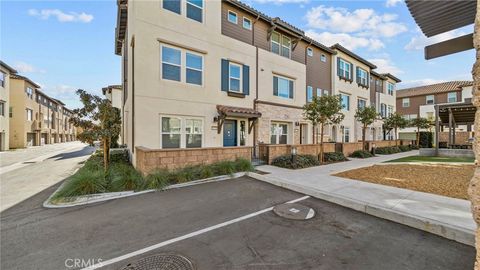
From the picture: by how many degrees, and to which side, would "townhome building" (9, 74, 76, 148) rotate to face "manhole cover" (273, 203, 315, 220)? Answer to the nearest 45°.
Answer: approximately 45° to its right

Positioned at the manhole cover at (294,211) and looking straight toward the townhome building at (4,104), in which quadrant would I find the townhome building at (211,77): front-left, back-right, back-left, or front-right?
front-right

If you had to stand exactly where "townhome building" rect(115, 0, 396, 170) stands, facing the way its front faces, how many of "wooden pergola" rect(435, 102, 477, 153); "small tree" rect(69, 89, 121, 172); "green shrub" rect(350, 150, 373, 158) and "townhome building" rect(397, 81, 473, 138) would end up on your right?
1

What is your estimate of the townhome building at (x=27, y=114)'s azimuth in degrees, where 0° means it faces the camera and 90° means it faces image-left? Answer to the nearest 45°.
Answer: approximately 315°

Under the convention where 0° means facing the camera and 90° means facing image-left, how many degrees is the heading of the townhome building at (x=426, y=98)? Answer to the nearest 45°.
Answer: approximately 45°

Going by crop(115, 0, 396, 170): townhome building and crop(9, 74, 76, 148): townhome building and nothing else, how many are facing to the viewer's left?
0

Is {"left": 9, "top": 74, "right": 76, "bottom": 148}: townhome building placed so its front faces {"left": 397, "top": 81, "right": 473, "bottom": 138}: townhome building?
yes

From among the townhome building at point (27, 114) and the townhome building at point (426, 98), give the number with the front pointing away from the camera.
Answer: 0

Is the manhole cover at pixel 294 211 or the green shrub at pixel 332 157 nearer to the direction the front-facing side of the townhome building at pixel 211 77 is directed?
the manhole cover

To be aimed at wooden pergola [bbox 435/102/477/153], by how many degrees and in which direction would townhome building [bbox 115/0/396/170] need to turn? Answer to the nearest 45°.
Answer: approximately 45° to its left

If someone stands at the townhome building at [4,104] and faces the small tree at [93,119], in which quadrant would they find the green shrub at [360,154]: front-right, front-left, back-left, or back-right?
front-left

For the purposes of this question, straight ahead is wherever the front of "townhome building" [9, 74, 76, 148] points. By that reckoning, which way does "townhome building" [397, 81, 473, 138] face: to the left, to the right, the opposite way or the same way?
the opposite way
